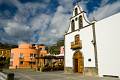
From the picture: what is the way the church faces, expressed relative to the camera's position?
facing the viewer and to the left of the viewer
